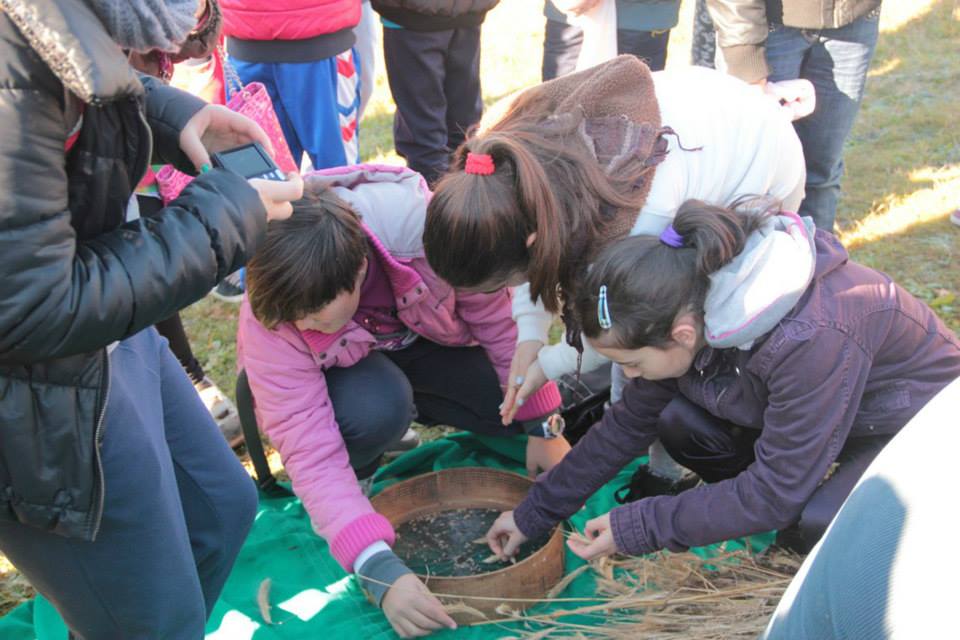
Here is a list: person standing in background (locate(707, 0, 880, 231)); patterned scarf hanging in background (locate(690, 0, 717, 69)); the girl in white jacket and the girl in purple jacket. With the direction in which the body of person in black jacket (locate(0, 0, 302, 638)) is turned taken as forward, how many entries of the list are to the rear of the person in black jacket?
0

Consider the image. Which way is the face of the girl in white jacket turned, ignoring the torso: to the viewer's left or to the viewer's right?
to the viewer's left

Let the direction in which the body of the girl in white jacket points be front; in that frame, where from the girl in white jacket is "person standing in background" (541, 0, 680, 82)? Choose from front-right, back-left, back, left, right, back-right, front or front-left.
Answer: back-right

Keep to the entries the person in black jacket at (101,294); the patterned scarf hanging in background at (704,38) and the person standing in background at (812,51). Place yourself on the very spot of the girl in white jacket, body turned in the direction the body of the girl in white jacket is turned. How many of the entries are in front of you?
1

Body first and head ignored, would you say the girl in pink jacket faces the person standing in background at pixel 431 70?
no

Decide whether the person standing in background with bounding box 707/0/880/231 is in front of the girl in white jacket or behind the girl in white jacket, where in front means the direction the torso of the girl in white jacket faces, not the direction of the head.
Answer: behind

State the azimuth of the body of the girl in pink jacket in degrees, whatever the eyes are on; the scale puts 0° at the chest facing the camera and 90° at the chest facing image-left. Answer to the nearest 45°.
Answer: approximately 315°

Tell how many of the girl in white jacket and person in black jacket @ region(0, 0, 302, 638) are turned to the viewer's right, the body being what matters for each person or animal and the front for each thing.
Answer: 1

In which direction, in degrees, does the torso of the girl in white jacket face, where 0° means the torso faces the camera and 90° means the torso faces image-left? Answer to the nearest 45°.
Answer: approximately 45°

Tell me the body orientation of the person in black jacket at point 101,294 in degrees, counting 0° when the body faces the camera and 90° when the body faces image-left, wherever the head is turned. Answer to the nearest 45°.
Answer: approximately 270°

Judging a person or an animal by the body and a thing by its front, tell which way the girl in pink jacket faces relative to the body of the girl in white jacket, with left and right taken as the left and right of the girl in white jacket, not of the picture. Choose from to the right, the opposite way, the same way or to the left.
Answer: to the left

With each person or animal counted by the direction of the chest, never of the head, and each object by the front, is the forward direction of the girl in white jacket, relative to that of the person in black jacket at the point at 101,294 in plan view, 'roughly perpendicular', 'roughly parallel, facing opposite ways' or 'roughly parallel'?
roughly parallel, facing opposite ways

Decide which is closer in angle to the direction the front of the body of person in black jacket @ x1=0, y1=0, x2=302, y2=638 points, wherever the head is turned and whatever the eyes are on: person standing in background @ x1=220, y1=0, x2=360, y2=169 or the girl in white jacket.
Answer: the girl in white jacket
